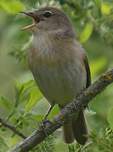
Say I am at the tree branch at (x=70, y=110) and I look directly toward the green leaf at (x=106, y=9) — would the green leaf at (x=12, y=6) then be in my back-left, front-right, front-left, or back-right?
front-left

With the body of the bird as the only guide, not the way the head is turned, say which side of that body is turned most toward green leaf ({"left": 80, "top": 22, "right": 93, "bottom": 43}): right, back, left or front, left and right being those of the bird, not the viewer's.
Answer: back

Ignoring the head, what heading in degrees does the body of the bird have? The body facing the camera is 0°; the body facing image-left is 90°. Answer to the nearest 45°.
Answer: approximately 45°
